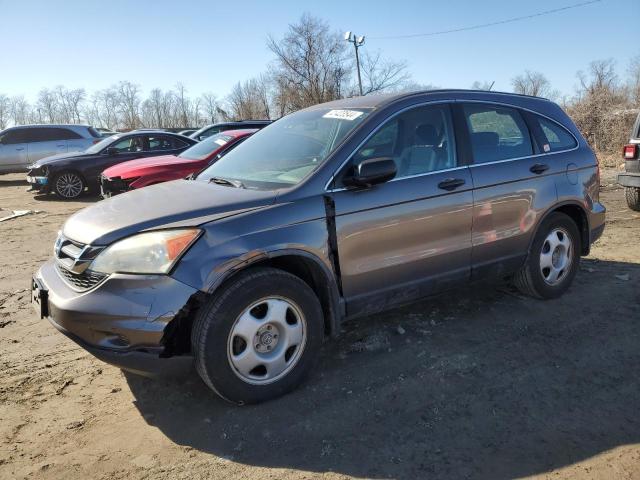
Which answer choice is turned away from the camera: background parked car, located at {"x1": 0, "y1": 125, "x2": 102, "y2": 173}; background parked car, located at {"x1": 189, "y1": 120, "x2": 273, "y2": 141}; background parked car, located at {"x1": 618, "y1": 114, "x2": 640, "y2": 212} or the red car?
background parked car, located at {"x1": 618, "y1": 114, "x2": 640, "y2": 212}

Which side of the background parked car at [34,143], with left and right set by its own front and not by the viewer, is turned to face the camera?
left

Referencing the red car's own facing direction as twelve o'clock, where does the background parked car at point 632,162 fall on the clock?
The background parked car is roughly at 8 o'clock from the red car.

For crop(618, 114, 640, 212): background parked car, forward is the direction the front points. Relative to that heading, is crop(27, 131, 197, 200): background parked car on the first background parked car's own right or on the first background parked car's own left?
on the first background parked car's own left

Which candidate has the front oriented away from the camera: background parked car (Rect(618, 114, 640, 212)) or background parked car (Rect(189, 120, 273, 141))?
background parked car (Rect(618, 114, 640, 212))

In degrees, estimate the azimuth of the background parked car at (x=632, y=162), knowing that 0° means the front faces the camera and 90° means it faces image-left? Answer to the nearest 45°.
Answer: approximately 180°

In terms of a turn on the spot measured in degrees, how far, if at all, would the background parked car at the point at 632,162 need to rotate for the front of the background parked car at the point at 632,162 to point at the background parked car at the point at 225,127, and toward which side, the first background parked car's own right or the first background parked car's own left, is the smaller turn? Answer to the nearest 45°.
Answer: approximately 90° to the first background parked car's own left

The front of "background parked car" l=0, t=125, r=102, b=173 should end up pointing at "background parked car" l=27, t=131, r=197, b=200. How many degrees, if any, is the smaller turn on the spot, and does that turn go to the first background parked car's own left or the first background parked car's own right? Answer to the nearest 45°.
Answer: approximately 90° to the first background parked car's own left

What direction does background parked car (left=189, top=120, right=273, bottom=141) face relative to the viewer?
to the viewer's left

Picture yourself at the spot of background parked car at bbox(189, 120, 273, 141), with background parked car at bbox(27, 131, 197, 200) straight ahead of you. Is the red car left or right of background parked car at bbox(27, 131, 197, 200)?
left

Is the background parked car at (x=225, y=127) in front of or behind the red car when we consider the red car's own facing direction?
behind
